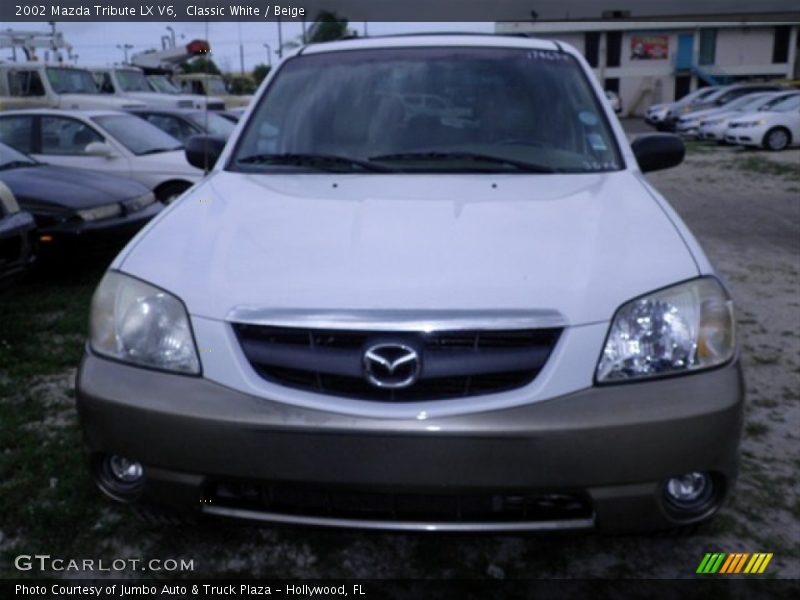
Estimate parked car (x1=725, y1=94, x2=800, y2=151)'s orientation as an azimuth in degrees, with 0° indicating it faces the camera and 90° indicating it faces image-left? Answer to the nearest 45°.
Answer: approximately 45°

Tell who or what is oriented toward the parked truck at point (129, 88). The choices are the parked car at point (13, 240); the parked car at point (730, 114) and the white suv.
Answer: the parked car at point (730, 114)

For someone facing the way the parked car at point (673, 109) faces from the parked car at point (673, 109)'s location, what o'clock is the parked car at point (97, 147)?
the parked car at point (97, 147) is roughly at 11 o'clock from the parked car at point (673, 109).

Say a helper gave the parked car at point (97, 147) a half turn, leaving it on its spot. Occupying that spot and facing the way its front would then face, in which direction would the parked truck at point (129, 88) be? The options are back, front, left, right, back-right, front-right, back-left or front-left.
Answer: front-right

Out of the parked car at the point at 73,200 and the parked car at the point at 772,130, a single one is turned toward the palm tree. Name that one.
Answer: the parked car at the point at 772,130

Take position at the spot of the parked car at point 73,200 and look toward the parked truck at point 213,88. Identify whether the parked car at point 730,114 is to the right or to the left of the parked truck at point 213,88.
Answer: right

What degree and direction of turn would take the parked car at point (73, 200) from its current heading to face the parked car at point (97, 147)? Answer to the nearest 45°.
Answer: approximately 135° to its left

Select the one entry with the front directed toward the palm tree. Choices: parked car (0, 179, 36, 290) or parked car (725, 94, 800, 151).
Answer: parked car (725, 94, 800, 151)

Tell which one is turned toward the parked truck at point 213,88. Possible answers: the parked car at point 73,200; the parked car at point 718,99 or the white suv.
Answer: the parked car at point 718,99

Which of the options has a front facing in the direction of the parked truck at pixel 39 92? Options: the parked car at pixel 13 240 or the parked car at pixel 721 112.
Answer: the parked car at pixel 721 112
